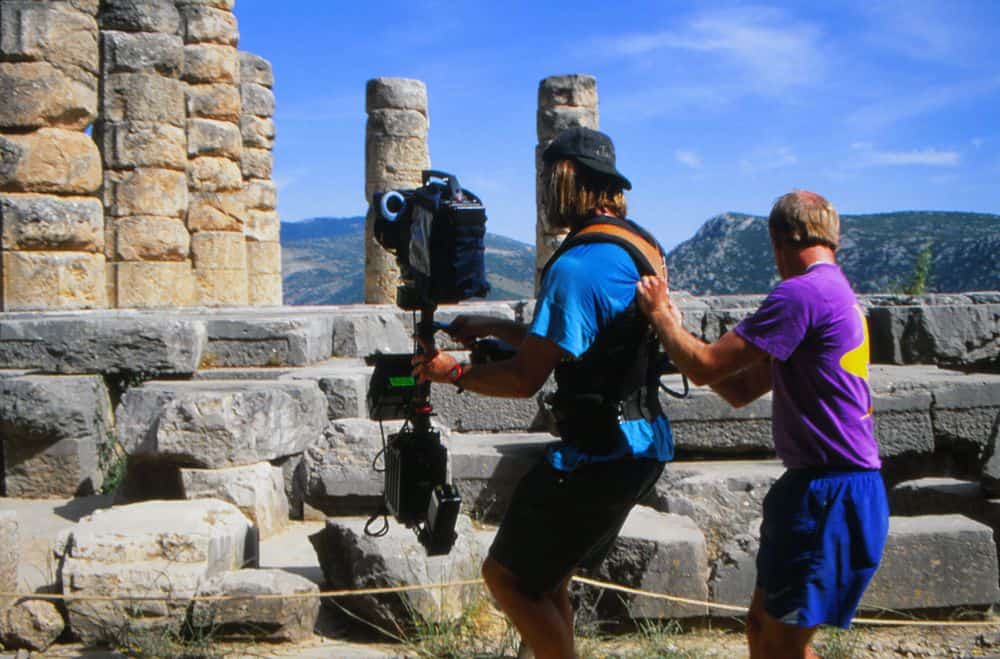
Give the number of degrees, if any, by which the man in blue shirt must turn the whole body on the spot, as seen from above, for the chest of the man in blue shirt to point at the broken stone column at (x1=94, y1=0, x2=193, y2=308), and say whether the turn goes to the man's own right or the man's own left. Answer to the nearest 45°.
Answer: approximately 45° to the man's own right

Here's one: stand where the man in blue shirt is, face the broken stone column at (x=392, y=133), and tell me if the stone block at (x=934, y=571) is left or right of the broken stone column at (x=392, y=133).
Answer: right

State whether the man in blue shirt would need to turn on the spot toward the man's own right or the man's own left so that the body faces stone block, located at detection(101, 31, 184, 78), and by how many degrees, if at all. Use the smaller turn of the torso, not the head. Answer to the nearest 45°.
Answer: approximately 45° to the man's own right

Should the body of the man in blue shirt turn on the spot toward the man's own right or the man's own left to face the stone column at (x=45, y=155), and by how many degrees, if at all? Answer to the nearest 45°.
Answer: approximately 45° to the man's own right

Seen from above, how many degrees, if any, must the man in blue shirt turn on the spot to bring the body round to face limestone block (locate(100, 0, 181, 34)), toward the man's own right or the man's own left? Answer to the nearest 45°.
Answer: approximately 45° to the man's own right

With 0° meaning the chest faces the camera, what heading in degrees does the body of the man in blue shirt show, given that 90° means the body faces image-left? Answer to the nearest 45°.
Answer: approximately 90°
